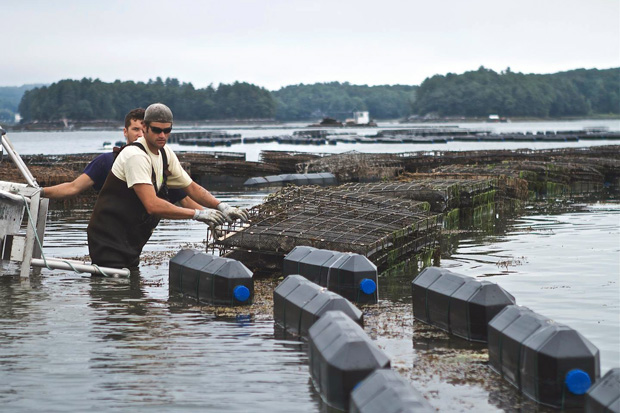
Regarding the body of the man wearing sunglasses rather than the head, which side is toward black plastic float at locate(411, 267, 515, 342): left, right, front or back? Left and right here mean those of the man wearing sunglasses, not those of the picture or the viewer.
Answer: front

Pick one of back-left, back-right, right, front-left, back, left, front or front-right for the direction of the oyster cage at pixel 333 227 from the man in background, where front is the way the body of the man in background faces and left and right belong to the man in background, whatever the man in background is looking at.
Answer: left

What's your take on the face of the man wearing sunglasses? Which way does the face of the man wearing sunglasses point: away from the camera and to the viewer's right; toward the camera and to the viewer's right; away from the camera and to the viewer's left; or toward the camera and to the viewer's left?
toward the camera and to the viewer's right

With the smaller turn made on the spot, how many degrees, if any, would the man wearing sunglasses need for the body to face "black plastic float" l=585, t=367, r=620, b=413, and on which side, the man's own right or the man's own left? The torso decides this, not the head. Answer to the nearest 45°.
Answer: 0° — they already face it

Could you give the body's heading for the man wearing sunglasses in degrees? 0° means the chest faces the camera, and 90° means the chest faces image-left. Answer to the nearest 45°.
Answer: approximately 315°

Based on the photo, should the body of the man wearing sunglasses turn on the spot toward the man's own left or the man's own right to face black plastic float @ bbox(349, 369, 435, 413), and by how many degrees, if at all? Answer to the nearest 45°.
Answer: approximately 45° to the man's own right

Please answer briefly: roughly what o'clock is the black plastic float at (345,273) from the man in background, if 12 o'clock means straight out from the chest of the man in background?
The black plastic float is roughly at 11 o'clock from the man in background.
